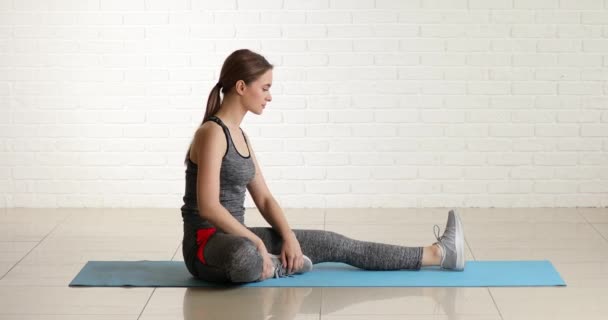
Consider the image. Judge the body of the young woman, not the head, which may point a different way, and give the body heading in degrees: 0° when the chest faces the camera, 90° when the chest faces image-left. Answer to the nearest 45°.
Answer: approximately 270°

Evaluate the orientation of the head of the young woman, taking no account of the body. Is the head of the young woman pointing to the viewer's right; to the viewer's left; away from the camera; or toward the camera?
to the viewer's right
